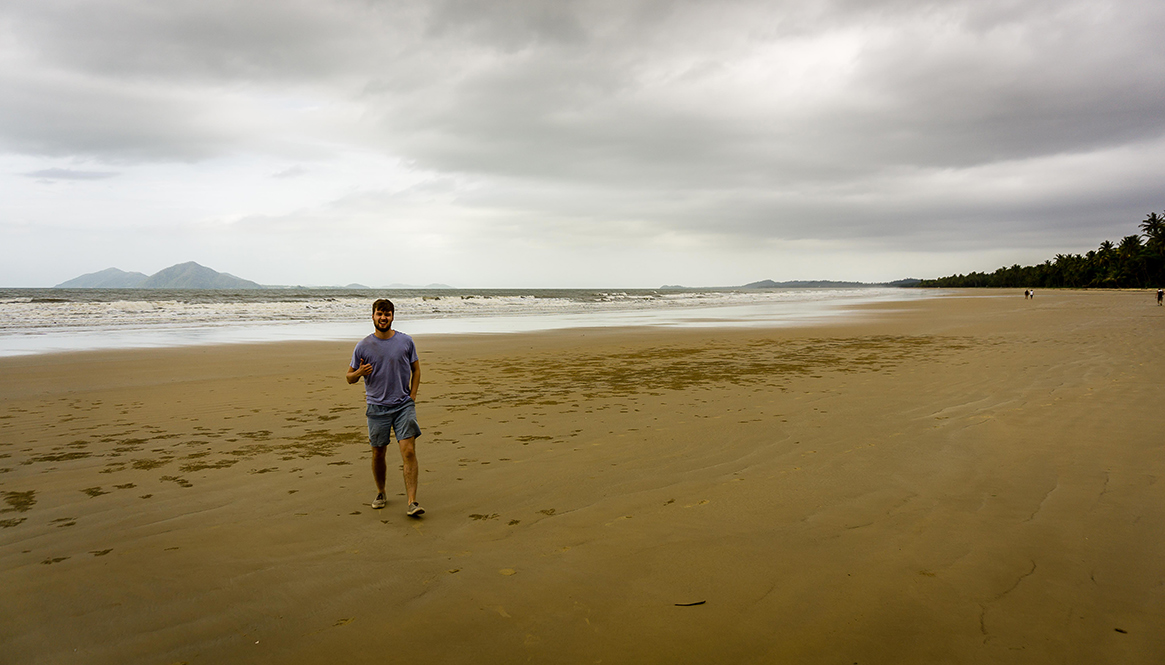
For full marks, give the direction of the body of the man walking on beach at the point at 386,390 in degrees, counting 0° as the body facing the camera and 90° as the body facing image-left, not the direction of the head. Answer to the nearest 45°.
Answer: approximately 0°
